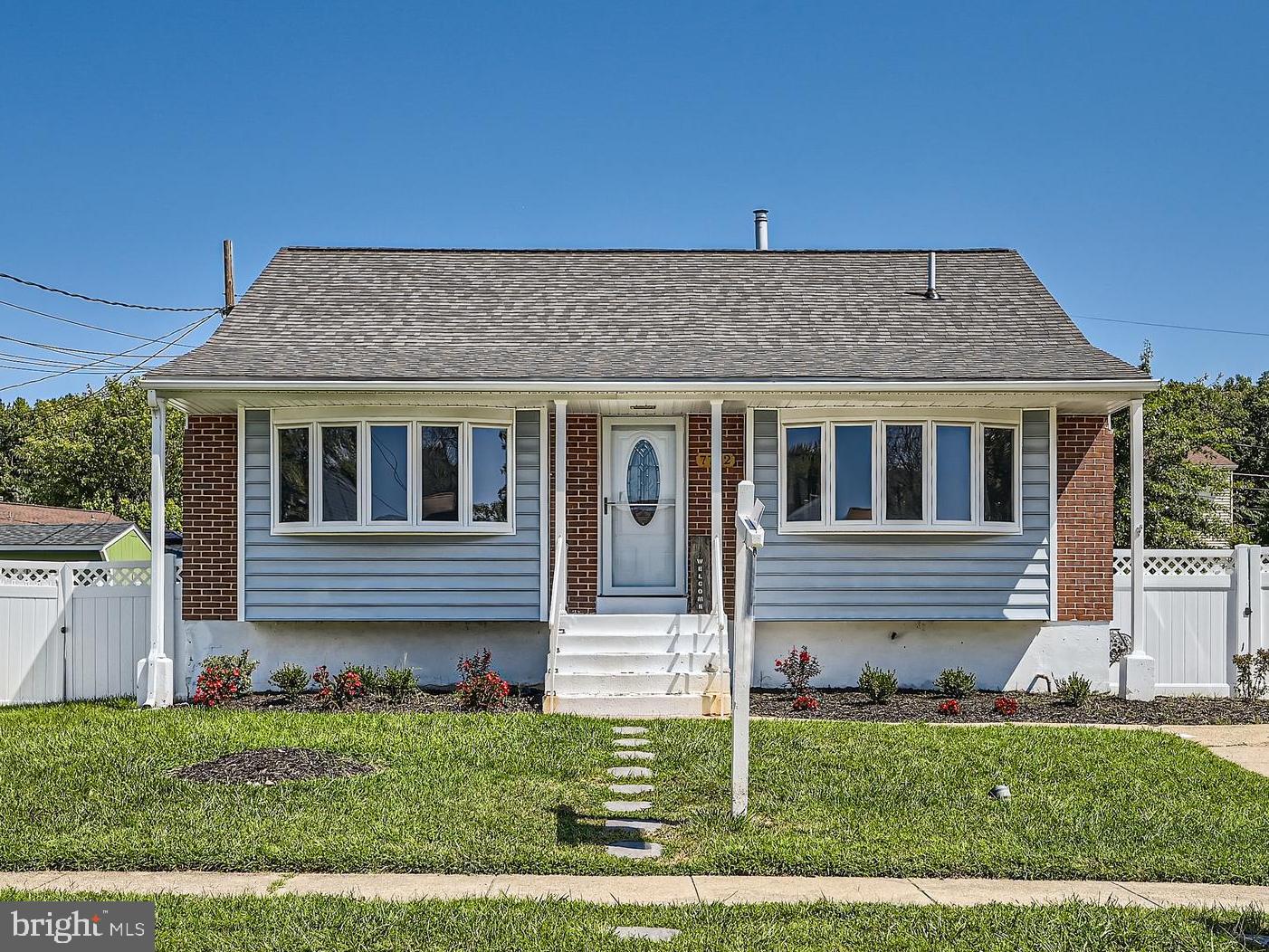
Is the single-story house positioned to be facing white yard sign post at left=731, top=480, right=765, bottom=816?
yes

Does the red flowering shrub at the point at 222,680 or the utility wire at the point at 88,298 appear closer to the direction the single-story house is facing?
the red flowering shrub

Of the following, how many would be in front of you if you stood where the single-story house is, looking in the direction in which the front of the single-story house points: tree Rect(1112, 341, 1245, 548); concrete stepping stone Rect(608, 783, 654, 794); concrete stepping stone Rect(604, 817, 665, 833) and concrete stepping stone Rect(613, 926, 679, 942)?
3

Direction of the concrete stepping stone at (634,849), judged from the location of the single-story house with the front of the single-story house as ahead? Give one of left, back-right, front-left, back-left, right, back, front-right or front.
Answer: front

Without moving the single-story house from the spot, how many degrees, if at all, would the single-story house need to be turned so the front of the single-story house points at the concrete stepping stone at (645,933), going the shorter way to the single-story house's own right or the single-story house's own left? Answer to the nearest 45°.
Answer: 0° — it already faces it

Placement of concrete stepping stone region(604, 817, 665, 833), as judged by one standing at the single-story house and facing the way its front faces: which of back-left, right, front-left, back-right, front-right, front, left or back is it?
front

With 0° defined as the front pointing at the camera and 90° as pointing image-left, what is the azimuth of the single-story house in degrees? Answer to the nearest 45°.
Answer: approximately 0°

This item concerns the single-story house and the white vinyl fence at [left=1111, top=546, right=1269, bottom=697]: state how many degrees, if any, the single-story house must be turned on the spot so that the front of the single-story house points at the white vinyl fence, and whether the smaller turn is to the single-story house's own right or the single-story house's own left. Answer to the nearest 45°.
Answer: approximately 90° to the single-story house's own left

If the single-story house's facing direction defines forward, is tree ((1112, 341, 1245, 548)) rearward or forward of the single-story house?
rearward

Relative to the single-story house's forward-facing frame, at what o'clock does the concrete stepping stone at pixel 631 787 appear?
The concrete stepping stone is roughly at 12 o'clock from the single-story house.

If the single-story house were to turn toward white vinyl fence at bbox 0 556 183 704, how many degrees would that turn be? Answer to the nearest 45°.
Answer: approximately 90° to its right

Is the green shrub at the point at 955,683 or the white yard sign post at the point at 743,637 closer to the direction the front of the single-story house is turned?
the white yard sign post

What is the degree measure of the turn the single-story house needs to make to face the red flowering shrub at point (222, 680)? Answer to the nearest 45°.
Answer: approximately 90° to its right

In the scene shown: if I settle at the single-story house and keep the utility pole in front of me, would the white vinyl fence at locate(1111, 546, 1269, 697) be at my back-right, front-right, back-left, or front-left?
back-right

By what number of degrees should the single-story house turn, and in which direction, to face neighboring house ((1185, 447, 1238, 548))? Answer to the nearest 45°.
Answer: approximately 135° to its left
